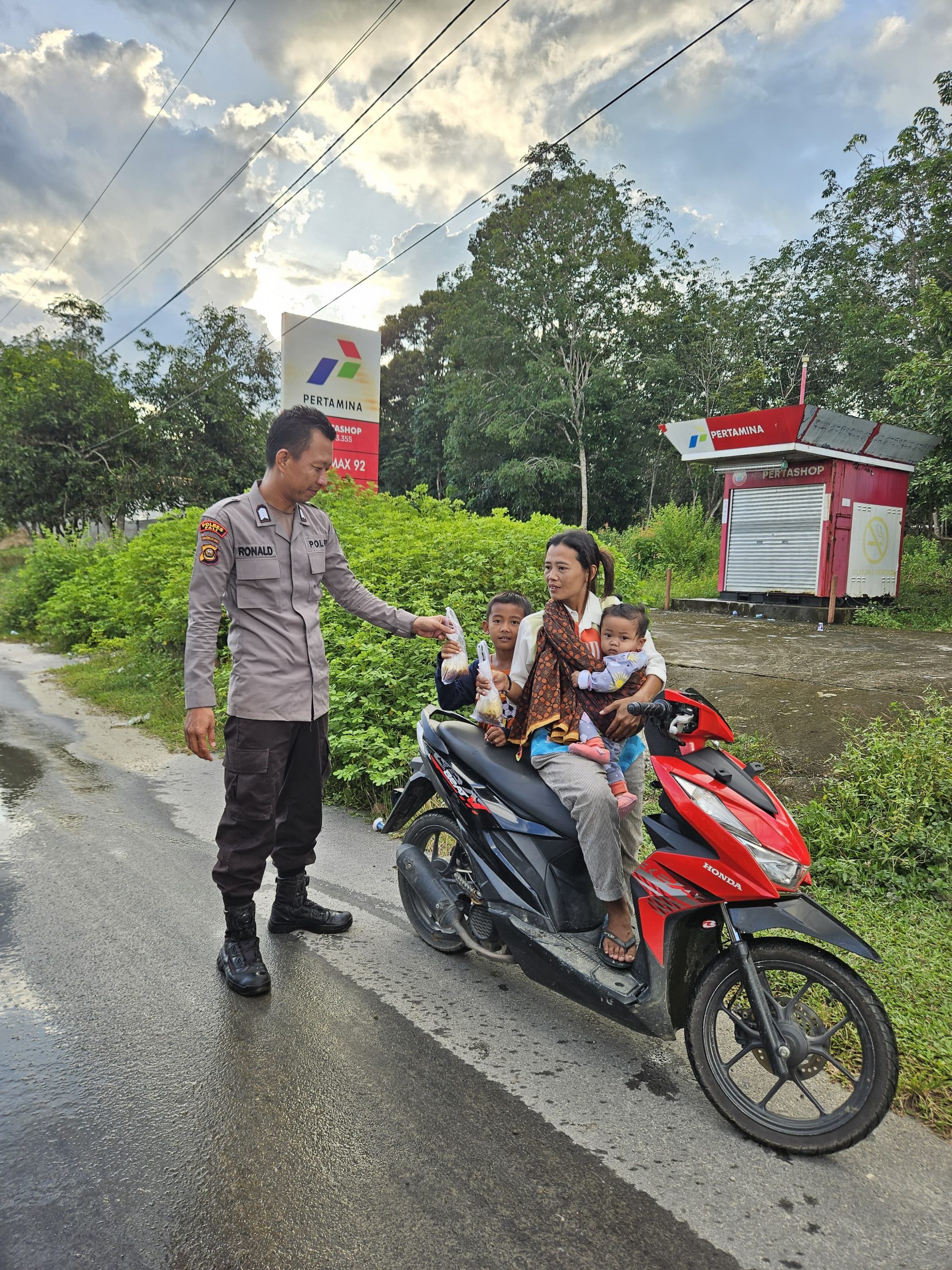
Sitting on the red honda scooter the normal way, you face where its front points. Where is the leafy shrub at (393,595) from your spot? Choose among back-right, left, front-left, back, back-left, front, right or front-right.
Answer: back

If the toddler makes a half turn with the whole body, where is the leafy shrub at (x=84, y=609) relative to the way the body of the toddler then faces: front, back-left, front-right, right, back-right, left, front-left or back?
left

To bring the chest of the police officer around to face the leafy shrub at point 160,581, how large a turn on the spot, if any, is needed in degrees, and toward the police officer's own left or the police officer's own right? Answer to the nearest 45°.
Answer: approximately 135° to the police officer's own left

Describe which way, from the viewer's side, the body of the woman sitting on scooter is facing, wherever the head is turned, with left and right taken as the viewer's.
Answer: facing the viewer

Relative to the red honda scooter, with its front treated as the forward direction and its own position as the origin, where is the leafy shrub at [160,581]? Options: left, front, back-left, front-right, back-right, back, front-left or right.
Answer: back

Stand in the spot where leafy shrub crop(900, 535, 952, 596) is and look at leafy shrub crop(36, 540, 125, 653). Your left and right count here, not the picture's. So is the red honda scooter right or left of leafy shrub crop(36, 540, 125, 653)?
left

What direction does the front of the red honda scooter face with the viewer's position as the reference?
facing the viewer and to the right of the viewer

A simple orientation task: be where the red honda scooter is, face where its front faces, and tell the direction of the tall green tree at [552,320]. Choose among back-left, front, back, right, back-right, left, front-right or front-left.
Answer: back-left

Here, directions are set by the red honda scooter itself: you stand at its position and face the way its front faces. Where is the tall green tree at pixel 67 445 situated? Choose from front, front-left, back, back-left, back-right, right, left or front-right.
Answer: back

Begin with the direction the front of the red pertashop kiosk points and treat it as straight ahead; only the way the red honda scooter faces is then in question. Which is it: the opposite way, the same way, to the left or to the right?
to the left

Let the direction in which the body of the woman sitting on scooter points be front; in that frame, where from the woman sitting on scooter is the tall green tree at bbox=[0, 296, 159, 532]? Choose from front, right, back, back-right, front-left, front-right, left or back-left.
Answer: back-right

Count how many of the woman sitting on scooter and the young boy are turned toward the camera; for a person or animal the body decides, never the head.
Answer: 2

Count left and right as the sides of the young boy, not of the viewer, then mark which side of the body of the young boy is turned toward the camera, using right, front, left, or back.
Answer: front

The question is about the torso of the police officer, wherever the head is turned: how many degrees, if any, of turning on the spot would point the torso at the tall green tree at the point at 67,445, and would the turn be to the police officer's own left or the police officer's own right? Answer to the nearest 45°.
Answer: approximately 135° to the police officer's own left

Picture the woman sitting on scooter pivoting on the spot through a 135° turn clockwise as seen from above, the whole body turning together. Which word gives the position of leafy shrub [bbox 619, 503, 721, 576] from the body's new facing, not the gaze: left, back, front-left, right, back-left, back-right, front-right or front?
front-right
